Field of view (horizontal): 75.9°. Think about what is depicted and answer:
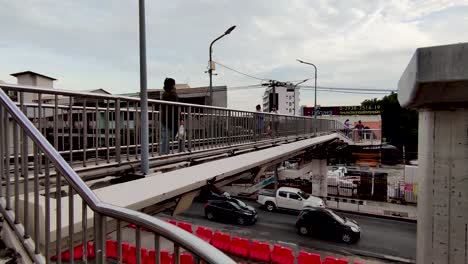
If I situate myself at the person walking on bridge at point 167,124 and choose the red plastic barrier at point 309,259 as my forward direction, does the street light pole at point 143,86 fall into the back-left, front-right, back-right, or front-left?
back-right

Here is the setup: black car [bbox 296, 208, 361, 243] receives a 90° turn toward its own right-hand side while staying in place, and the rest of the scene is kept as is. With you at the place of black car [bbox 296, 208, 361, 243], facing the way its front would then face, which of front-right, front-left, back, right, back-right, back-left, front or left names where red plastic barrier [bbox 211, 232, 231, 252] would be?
front

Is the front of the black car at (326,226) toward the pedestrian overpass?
no

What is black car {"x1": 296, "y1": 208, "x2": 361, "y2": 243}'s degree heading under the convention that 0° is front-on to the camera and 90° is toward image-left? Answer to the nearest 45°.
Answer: approximately 315°

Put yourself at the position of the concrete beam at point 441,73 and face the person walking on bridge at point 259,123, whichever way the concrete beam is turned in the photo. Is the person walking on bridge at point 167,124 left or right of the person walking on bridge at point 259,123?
left

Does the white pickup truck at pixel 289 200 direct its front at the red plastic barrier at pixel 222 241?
no

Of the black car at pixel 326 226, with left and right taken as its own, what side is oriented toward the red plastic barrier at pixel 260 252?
right

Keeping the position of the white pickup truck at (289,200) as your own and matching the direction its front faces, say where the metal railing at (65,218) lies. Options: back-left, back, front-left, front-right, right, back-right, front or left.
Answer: right

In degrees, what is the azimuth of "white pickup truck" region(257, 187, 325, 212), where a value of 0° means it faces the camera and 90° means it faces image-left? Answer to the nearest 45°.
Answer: approximately 270°

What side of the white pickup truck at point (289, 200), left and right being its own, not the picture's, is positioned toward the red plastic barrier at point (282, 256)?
right

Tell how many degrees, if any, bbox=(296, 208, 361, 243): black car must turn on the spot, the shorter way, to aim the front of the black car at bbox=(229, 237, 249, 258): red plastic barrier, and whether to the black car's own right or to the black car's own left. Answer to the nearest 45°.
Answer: approximately 90° to the black car's own right

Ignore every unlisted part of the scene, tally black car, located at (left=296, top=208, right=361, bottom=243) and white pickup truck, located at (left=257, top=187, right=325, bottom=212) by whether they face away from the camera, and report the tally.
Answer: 0

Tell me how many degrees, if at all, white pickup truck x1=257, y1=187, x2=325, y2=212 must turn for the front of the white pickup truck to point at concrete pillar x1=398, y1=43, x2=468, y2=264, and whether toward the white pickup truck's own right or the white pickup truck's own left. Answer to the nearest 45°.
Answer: approximately 90° to the white pickup truck's own right
